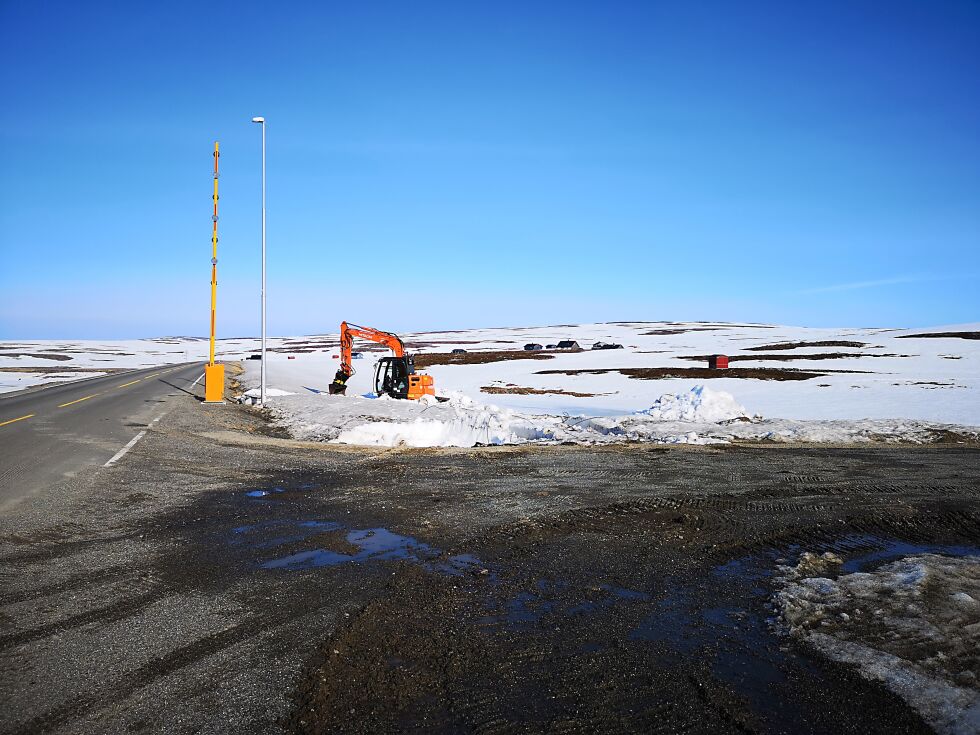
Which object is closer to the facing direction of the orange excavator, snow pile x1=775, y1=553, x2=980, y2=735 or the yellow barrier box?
the yellow barrier box

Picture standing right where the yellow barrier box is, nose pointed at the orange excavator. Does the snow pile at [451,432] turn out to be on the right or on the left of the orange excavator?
right

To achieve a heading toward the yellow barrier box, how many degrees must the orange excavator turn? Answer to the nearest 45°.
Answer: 0° — it already faces it

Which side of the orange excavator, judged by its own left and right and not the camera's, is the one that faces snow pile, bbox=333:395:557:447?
left

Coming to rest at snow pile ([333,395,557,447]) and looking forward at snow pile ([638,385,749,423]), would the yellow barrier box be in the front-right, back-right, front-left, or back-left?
back-left

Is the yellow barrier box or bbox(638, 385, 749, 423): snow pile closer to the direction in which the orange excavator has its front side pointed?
the yellow barrier box

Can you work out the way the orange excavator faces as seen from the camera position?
facing to the left of the viewer

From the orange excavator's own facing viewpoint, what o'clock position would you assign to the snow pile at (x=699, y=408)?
The snow pile is roughly at 7 o'clock from the orange excavator.
